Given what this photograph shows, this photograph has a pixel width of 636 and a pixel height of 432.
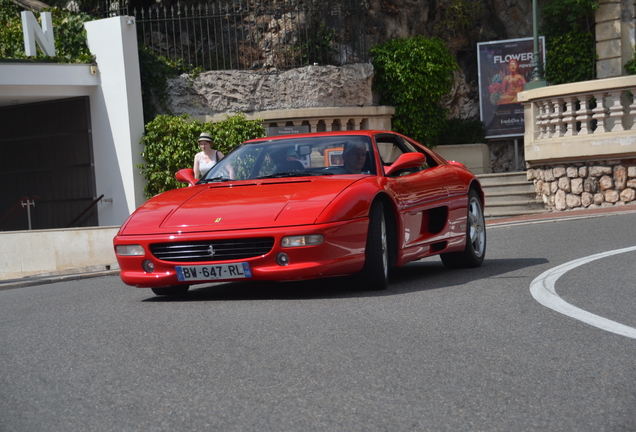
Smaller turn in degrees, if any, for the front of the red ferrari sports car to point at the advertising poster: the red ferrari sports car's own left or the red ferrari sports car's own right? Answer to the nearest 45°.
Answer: approximately 135° to the red ferrari sports car's own right

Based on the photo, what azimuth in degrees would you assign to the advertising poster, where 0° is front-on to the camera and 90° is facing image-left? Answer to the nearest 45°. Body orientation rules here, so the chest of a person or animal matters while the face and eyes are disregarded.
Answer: approximately 0°

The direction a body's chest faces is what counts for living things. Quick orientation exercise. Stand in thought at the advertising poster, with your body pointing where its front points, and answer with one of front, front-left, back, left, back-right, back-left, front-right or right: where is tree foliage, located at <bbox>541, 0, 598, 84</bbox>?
back-left

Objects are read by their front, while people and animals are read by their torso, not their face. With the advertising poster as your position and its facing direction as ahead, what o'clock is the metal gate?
The metal gate is roughly at 2 o'clock from the advertising poster.

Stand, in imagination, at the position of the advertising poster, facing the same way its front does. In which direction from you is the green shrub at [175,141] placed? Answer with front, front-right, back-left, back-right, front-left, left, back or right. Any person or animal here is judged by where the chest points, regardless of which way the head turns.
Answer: front-right

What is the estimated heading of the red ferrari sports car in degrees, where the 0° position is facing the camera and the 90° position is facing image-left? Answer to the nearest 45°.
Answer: approximately 45°

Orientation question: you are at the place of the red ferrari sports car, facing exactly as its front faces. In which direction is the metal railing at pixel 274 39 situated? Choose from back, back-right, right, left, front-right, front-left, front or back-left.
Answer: back-right

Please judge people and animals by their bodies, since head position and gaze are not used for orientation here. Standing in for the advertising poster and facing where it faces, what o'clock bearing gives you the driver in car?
The driver in car is roughly at 12 o'clock from the advertising poster.
